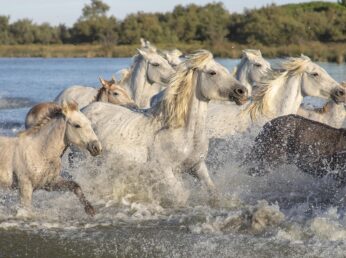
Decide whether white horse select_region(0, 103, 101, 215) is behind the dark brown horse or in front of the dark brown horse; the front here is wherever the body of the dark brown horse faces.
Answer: behind

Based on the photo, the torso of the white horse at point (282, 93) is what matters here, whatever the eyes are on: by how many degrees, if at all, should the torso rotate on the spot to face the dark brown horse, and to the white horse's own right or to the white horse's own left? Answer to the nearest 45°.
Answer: approximately 90° to the white horse's own right

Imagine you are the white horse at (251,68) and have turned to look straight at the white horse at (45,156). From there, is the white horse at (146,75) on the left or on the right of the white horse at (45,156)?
right

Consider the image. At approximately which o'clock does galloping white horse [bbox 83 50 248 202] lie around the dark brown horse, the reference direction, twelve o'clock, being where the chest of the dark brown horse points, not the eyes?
The galloping white horse is roughly at 5 o'clock from the dark brown horse.

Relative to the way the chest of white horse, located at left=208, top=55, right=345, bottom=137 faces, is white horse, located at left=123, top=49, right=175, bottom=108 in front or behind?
behind

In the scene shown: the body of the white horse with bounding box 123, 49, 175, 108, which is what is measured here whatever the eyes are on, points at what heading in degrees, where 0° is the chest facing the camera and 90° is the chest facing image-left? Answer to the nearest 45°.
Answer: approximately 270°

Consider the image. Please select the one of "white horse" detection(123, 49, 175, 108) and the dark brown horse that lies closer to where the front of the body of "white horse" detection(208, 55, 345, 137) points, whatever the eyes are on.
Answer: the dark brown horse

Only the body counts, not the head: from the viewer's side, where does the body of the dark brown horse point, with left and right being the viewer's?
facing to the right of the viewer

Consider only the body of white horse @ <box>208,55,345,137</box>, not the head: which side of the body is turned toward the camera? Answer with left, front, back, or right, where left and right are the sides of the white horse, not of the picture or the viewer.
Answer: right

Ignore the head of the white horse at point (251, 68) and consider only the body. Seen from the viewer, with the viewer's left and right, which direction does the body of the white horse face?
facing to the right of the viewer
